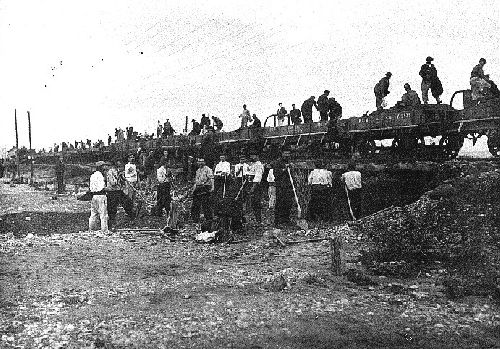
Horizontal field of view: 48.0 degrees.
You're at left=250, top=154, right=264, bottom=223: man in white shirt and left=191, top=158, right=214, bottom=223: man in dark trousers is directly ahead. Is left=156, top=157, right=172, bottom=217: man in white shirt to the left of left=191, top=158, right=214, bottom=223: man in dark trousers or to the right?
right

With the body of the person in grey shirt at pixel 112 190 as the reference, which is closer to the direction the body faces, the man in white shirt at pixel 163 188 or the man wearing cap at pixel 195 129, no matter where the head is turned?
the man in white shirt

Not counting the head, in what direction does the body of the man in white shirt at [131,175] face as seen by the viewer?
toward the camera

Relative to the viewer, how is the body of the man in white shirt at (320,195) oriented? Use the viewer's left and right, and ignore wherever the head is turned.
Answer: facing away from the viewer

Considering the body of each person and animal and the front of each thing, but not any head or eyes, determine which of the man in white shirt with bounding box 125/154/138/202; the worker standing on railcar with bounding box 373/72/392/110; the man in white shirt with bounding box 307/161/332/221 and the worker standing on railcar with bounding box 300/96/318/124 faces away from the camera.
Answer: the man in white shirt with bounding box 307/161/332/221

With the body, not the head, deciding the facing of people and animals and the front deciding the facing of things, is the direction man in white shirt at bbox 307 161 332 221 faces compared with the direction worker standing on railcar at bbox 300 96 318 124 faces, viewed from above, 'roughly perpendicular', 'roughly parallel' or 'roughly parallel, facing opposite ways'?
roughly perpendicular

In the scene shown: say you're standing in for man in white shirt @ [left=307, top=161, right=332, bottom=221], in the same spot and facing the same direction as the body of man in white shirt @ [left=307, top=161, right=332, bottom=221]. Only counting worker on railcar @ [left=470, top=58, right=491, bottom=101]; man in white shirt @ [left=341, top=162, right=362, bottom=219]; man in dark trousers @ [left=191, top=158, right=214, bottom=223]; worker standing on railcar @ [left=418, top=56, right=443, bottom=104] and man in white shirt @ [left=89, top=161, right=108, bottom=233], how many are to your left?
2

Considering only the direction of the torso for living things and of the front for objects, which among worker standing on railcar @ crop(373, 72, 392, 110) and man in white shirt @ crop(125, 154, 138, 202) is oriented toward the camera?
the man in white shirt
